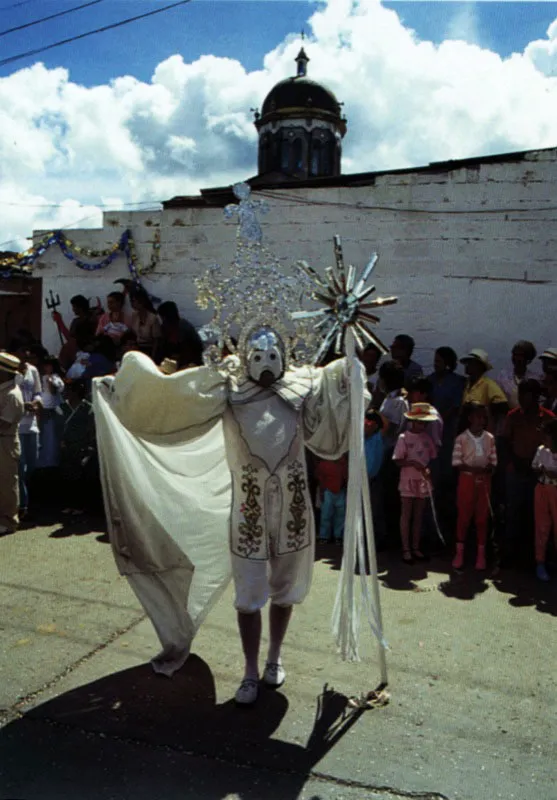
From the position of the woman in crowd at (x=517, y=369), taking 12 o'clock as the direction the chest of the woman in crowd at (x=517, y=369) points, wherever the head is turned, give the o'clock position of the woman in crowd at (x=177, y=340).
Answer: the woman in crowd at (x=177, y=340) is roughly at 2 o'clock from the woman in crowd at (x=517, y=369).

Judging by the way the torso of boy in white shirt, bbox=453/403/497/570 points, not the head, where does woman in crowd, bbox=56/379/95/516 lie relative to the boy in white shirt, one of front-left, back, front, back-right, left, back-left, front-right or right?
right

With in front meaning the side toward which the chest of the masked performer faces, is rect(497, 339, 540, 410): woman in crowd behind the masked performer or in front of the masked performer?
behind

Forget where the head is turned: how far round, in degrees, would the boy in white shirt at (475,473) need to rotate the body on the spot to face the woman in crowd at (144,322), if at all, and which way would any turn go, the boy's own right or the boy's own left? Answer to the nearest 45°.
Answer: approximately 135° to the boy's own right

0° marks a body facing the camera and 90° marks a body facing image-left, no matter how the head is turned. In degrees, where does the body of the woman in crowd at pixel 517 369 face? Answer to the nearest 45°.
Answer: approximately 45°

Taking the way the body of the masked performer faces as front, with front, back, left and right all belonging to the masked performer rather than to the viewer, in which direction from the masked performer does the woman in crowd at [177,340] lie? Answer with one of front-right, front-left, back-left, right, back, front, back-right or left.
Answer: back

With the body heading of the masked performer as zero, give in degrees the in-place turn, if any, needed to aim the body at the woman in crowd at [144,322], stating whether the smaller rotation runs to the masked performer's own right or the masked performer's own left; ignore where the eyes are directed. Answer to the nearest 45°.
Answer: approximately 180°

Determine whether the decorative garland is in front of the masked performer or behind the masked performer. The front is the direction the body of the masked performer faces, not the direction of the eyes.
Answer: behind

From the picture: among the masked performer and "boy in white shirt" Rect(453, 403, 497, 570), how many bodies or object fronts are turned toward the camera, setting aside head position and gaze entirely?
2
